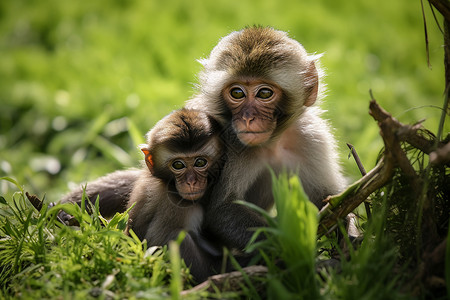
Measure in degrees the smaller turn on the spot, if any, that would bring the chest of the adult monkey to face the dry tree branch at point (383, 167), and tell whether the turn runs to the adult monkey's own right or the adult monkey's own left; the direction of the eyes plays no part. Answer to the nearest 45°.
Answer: approximately 45° to the adult monkey's own left
